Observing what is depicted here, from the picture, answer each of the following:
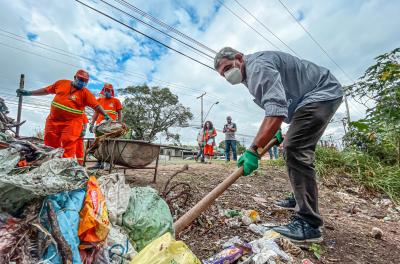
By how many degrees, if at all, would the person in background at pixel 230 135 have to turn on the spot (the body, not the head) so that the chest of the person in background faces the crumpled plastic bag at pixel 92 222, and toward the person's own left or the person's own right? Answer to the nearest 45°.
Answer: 0° — they already face it

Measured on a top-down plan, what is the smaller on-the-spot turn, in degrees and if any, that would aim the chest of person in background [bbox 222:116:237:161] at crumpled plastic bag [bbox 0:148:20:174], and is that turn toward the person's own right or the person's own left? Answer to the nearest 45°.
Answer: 0° — they already face it

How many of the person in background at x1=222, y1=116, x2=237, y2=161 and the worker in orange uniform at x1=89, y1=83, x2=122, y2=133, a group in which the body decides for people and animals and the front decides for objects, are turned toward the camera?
2

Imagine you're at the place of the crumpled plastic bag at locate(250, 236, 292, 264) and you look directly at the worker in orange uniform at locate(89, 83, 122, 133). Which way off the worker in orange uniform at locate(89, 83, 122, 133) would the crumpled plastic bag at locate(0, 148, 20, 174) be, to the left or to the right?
left

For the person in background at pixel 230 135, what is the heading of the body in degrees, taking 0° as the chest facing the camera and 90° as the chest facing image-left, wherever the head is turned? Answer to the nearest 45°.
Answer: approximately 0°
